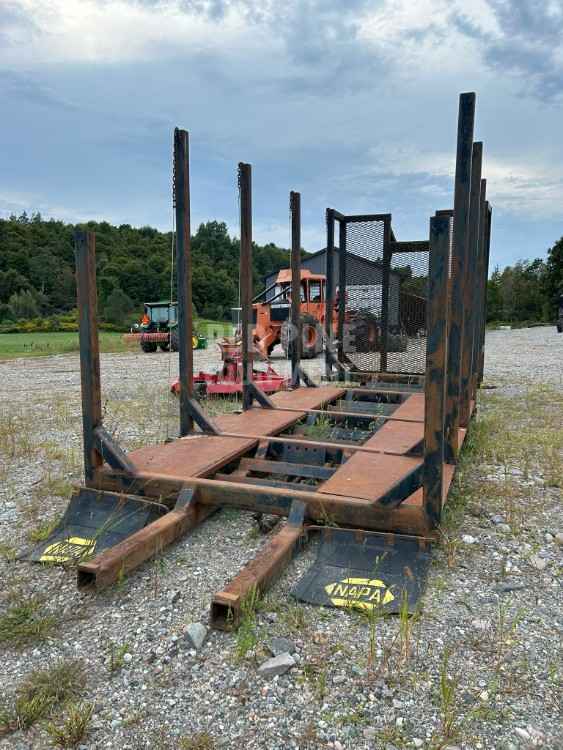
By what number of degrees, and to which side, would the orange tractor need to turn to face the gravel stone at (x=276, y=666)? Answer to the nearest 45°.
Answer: approximately 45° to its left

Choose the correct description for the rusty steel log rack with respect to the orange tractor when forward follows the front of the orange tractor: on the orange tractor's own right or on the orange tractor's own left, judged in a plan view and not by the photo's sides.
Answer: on the orange tractor's own left

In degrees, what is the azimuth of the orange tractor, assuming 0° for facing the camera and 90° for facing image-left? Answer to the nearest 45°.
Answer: approximately 45°

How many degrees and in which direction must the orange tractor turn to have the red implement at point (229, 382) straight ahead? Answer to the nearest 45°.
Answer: approximately 45° to its left

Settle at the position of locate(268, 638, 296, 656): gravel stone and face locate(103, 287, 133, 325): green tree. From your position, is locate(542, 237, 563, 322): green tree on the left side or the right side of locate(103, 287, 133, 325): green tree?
right

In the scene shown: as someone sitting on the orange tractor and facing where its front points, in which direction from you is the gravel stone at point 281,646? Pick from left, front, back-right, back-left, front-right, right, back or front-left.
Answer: front-left

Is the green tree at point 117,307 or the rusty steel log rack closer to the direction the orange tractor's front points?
the rusty steel log rack

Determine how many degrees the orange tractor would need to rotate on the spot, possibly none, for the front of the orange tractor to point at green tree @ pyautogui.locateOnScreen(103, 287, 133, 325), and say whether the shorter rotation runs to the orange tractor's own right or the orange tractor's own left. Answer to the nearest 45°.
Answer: approximately 90° to the orange tractor's own right

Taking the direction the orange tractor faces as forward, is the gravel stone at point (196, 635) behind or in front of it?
in front

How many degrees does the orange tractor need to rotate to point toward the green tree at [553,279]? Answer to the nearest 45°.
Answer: approximately 180°

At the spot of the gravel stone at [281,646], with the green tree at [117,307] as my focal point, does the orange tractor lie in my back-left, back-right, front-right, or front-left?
front-right

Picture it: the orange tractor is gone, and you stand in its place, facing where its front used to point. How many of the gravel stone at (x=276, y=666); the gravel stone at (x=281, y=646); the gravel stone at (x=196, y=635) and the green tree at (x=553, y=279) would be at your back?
1

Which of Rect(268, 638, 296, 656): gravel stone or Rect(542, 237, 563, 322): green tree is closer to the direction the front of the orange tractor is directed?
the gravel stone

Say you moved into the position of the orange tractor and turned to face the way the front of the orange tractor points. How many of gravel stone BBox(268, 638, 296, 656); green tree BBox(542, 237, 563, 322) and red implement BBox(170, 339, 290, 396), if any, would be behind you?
1
